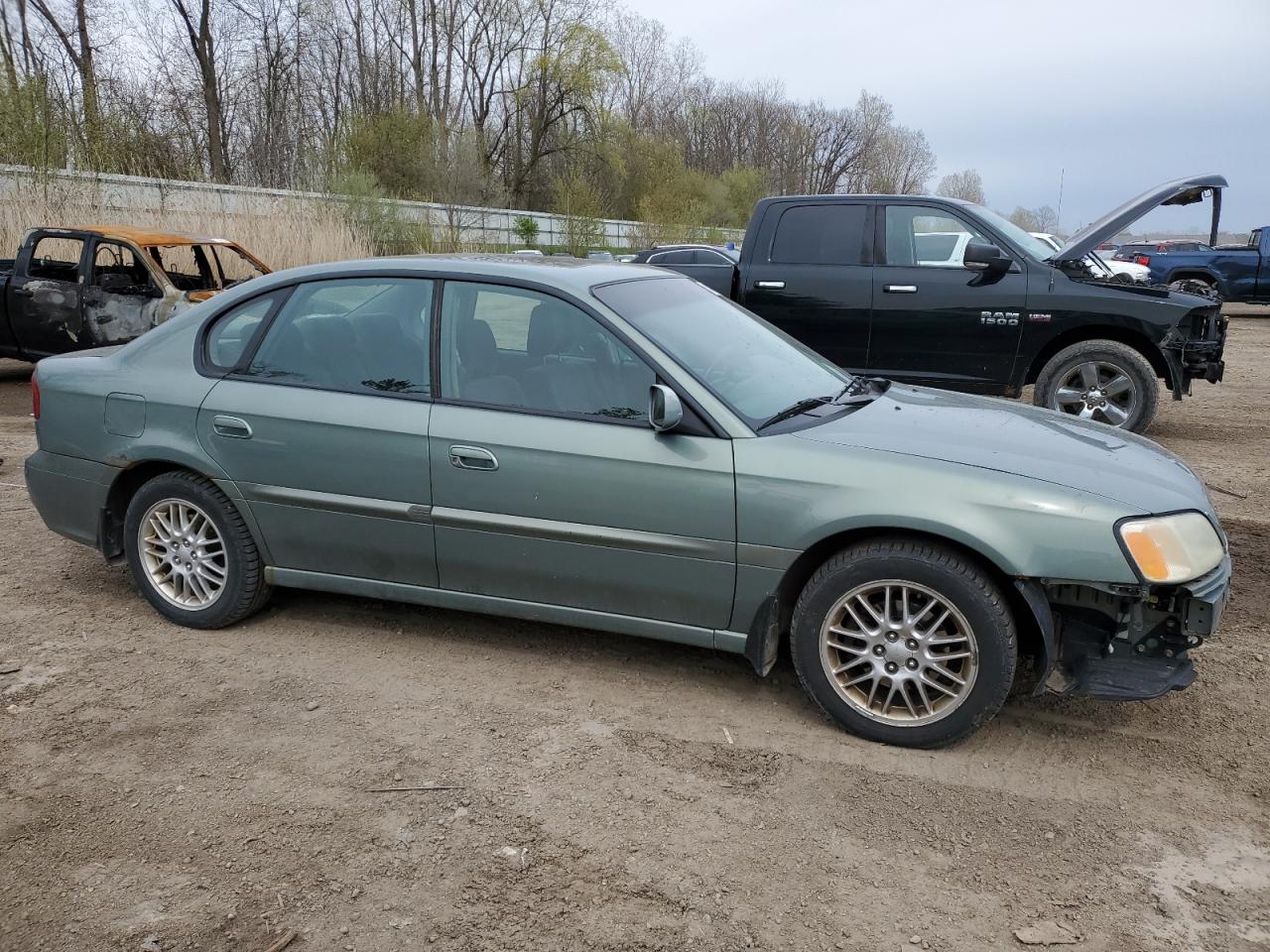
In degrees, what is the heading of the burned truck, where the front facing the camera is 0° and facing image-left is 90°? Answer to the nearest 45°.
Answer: approximately 315°

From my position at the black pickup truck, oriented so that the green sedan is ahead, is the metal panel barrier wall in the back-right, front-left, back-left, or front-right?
back-right

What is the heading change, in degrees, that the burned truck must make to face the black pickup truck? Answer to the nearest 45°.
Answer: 0° — it already faces it

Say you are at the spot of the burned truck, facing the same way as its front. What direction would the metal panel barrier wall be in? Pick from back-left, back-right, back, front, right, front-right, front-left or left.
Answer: back-left

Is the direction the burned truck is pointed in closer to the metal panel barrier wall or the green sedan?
the green sedan

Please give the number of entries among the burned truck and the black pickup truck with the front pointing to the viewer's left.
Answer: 0

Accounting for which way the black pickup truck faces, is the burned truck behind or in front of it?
behind

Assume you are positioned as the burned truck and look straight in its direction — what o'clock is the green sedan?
The green sedan is roughly at 1 o'clock from the burned truck.

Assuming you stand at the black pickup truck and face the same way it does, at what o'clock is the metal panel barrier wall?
The metal panel barrier wall is roughly at 7 o'clock from the black pickup truck.

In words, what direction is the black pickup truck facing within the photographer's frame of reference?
facing to the right of the viewer
